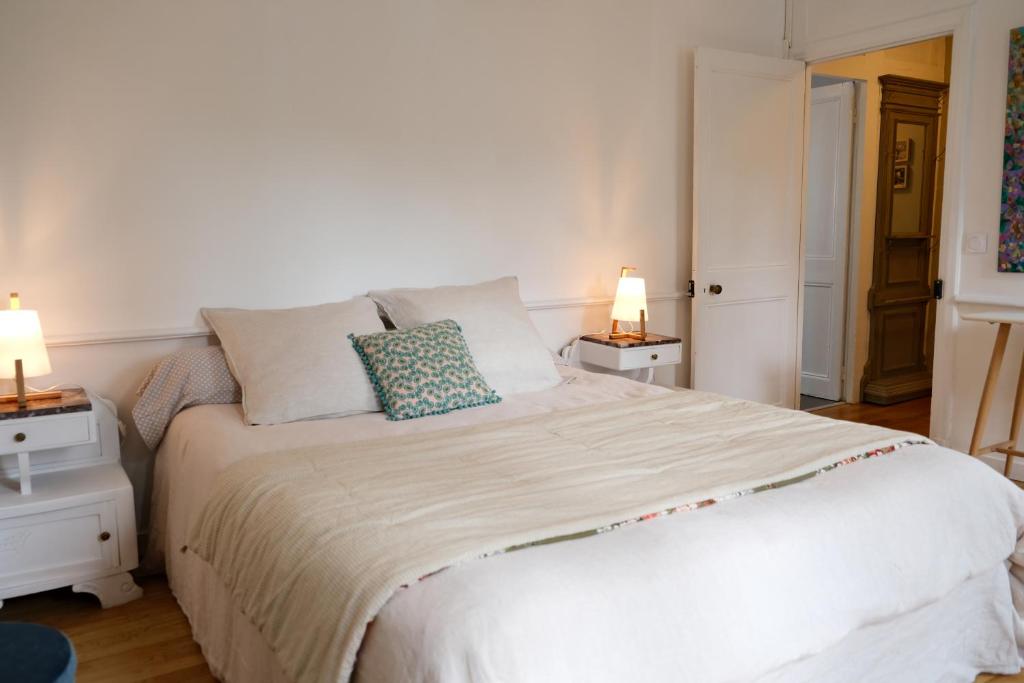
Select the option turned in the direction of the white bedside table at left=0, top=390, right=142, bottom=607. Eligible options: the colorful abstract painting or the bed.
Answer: the colorful abstract painting

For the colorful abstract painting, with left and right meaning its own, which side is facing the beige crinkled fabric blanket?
front

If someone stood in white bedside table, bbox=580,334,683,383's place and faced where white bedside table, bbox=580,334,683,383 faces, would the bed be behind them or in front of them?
in front

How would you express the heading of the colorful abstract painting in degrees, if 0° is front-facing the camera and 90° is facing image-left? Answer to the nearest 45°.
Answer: approximately 45°

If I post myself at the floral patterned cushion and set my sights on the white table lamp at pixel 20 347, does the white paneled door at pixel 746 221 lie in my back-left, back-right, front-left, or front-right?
back-right

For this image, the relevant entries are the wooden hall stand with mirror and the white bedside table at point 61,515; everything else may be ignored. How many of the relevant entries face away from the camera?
0

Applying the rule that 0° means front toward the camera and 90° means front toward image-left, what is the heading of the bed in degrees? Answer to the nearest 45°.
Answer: approximately 315°

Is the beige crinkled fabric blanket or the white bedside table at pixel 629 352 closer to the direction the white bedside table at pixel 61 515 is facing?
the beige crinkled fabric blanket

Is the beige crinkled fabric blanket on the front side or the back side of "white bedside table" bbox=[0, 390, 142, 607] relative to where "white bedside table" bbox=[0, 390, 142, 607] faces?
on the front side

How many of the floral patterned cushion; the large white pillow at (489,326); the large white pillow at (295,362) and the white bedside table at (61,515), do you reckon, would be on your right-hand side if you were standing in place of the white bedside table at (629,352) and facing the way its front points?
4
